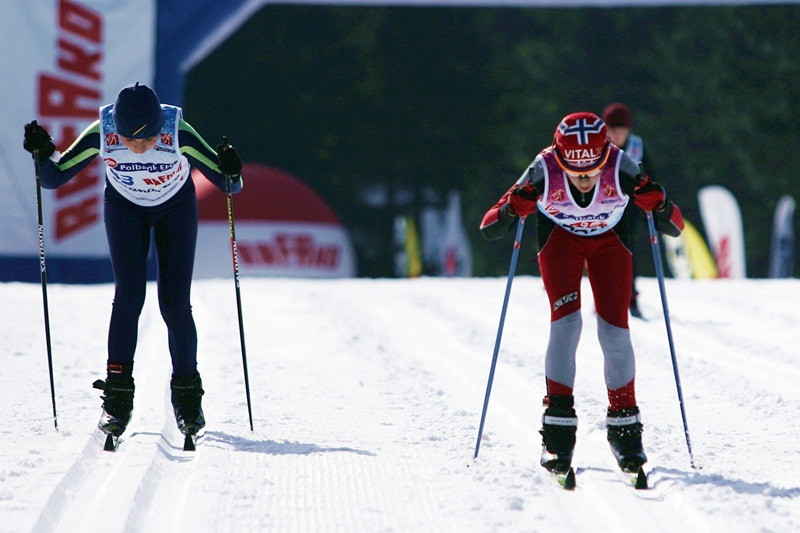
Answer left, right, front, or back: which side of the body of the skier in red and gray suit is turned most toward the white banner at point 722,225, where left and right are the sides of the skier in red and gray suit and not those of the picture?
back

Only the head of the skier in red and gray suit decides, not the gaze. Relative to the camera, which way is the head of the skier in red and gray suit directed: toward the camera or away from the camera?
toward the camera

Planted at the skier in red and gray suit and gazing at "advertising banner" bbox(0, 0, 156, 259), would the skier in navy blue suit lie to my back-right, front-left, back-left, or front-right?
front-left

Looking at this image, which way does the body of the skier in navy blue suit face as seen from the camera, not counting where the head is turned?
toward the camera

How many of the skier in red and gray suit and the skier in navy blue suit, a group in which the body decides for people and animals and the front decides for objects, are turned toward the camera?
2

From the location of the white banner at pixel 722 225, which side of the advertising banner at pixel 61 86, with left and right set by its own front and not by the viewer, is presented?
left

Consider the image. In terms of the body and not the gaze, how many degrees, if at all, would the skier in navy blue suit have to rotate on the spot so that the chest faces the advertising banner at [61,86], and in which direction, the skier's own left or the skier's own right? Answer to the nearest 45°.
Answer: approximately 180°

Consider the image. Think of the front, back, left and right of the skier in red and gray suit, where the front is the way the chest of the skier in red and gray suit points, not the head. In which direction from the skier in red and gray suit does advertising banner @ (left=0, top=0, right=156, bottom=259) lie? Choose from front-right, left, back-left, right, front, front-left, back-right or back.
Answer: back-right

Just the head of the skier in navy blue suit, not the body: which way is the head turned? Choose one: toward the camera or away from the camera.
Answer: toward the camera

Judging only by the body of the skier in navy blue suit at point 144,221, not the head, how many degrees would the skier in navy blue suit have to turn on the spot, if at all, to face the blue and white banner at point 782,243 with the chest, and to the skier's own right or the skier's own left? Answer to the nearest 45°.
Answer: approximately 135° to the skier's own left

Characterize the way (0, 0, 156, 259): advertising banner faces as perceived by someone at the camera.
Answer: facing the viewer

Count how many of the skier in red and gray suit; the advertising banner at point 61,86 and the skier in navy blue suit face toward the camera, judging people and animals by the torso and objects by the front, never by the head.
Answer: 3

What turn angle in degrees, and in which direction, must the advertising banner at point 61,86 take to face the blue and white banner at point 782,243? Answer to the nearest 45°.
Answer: approximately 90° to its left

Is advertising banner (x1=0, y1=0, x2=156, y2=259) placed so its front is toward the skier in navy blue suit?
yes
